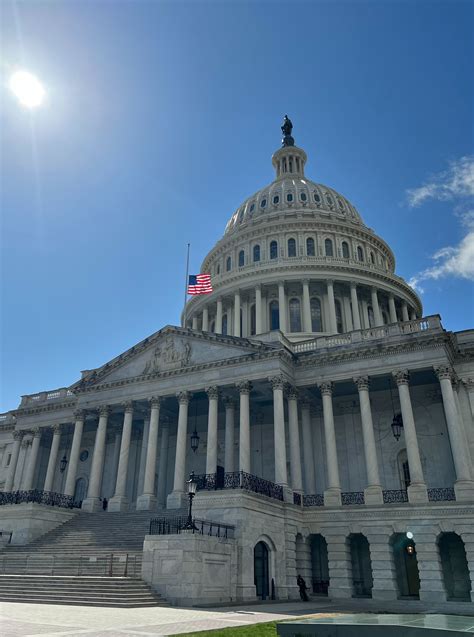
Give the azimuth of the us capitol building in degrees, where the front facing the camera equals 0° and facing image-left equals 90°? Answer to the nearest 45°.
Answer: approximately 45°
